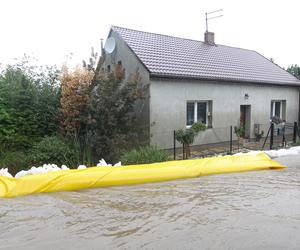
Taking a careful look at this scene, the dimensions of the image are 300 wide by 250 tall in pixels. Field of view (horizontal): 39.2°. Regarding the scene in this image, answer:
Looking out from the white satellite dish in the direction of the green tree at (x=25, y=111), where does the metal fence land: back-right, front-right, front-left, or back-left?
back-left

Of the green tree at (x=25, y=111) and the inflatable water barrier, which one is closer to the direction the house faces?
the inflatable water barrier

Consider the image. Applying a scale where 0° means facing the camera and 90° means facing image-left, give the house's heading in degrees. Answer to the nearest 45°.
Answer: approximately 315°

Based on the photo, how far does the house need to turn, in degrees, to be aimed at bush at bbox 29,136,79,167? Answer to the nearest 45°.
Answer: approximately 90° to its right

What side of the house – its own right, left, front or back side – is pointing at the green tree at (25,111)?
right

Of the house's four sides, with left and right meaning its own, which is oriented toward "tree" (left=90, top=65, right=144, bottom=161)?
right

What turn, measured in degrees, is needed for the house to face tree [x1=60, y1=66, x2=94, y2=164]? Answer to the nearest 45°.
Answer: approximately 90° to its right
